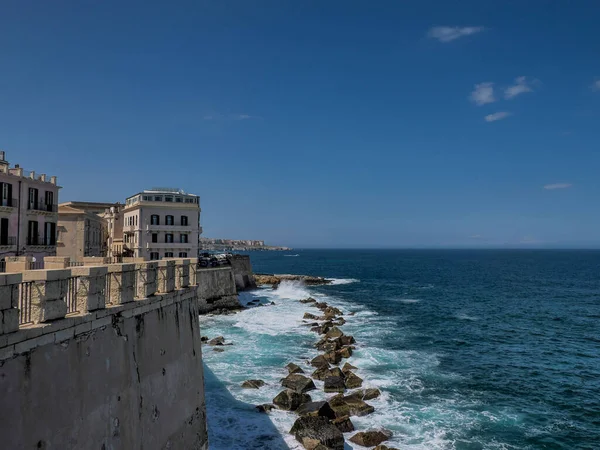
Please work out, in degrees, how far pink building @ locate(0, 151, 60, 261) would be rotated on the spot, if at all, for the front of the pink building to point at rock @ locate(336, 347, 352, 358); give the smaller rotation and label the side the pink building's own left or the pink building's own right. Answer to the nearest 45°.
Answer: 0° — it already faces it

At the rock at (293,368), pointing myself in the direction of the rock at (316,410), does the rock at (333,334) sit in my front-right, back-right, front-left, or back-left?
back-left

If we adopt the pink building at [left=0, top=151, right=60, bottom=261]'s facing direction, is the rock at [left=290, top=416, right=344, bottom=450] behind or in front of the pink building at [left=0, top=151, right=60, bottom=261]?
in front

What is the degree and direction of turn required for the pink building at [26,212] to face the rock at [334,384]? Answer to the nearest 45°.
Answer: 0° — it already faces it

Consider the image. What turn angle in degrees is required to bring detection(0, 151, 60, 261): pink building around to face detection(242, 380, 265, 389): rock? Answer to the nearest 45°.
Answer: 0° — it already faces it

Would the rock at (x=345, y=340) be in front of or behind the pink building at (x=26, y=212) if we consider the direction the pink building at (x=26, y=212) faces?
in front

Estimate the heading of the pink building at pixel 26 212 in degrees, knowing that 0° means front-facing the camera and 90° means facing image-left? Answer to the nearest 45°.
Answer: approximately 315°

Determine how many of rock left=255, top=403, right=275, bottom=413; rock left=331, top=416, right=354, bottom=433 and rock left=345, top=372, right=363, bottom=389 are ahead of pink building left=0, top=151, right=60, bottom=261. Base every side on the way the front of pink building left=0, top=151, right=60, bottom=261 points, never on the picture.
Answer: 3

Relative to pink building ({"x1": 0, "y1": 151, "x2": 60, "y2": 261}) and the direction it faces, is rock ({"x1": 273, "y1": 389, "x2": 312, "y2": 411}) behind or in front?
in front
